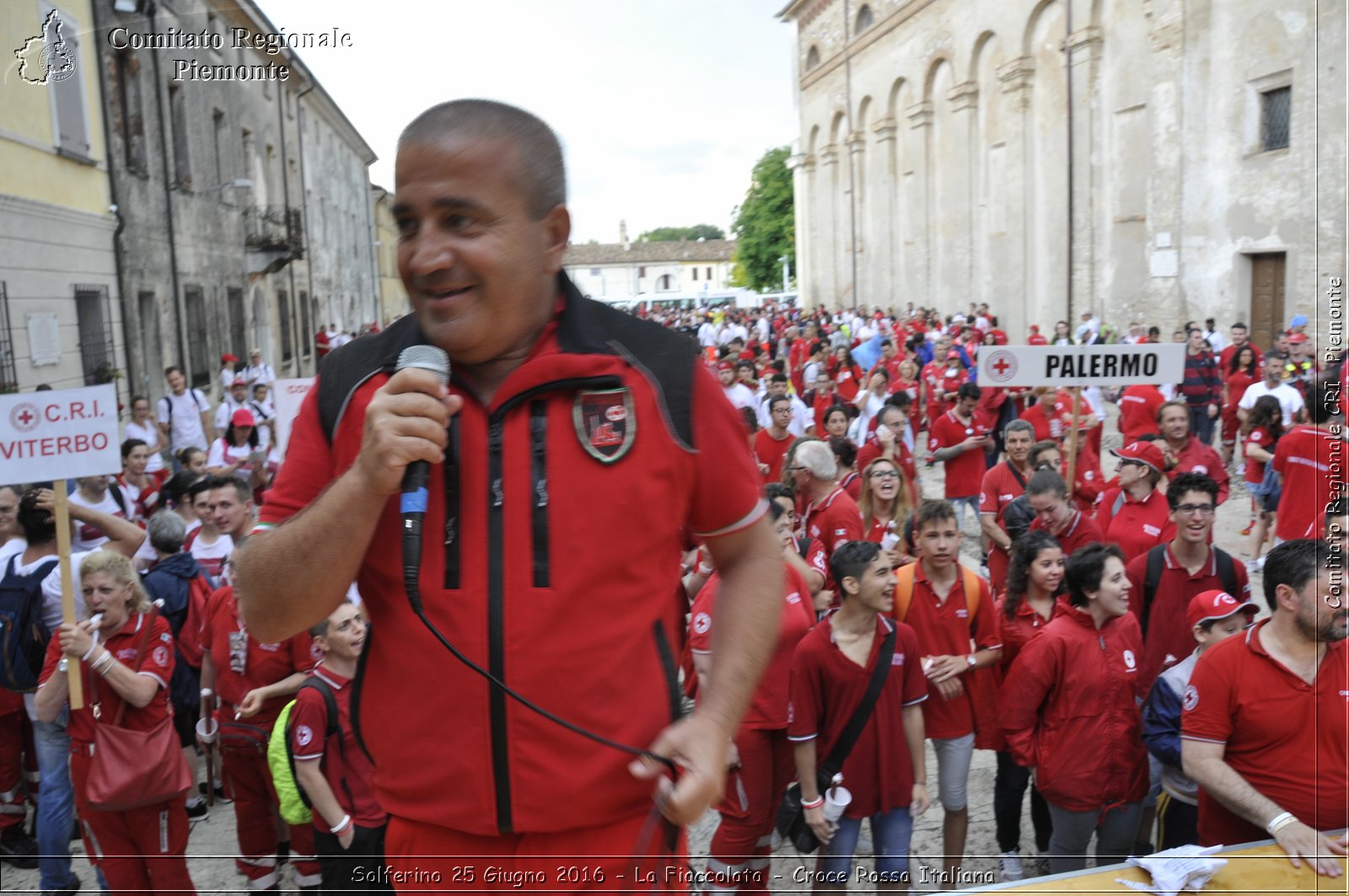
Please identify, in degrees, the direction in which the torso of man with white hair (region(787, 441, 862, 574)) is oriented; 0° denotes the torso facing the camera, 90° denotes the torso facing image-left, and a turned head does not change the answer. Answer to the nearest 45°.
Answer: approximately 90°

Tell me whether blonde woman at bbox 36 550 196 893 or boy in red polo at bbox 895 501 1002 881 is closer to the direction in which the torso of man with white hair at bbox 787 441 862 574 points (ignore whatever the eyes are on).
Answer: the blonde woman

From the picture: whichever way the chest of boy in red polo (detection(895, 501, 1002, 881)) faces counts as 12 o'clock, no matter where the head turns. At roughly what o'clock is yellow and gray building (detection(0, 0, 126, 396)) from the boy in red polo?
The yellow and gray building is roughly at 4 o'clock from the boy in red polo.

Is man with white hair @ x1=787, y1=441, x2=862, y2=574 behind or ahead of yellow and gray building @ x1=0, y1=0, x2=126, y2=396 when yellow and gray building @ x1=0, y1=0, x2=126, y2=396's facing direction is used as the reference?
ahead

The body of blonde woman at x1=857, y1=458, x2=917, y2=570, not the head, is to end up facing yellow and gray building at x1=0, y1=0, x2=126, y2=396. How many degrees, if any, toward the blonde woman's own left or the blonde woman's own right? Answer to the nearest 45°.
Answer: approximately 135° to the blonde woman's own right

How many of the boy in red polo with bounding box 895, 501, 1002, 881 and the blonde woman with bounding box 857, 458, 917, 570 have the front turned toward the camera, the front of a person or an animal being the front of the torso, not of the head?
2

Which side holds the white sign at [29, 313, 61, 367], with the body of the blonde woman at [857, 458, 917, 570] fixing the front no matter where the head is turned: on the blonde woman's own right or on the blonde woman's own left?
on the blonde woman's own right

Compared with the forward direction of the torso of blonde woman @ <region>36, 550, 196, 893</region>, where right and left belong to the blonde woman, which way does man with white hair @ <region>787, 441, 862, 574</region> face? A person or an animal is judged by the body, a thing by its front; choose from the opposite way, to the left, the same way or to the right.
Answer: to the right
